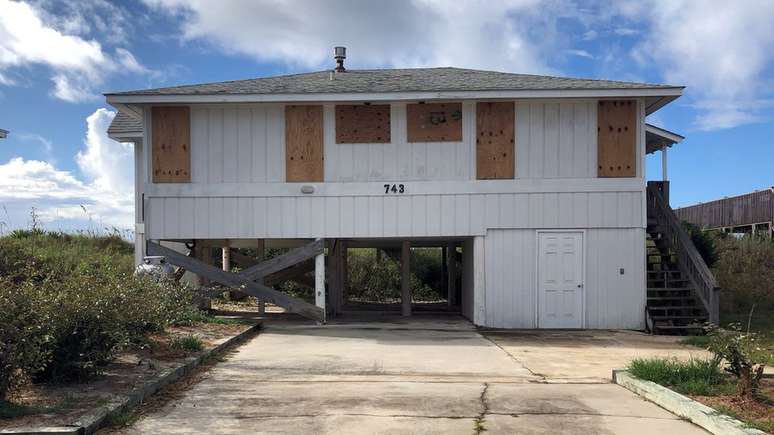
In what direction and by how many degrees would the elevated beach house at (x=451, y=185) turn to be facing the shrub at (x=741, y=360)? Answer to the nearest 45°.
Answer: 0° — it already faces it

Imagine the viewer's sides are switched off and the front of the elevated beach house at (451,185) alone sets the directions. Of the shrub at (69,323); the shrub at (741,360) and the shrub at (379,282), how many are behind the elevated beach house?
1

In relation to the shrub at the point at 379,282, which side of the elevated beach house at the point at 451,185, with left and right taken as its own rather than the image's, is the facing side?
back

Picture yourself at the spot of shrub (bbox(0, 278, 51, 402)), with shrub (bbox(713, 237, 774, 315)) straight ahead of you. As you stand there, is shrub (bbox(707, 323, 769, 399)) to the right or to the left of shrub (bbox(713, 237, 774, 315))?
right

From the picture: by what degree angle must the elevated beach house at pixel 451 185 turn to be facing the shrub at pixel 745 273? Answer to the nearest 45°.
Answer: approximately 135° to its left

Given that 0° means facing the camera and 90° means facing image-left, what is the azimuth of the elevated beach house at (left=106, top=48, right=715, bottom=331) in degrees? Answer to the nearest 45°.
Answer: approximately 0°
